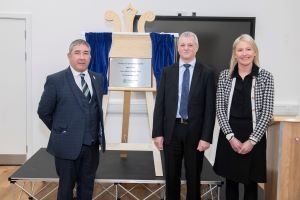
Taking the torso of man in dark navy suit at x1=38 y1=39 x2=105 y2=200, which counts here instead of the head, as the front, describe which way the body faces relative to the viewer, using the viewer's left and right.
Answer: facing the viewer and to the right of the viewer

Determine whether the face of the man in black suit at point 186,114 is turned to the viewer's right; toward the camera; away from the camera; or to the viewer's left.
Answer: toward the camera

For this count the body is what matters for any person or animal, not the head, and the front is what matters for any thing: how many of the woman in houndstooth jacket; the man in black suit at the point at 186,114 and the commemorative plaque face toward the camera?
3

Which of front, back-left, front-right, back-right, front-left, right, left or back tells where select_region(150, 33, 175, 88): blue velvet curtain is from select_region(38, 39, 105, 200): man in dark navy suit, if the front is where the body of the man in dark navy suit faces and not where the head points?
left

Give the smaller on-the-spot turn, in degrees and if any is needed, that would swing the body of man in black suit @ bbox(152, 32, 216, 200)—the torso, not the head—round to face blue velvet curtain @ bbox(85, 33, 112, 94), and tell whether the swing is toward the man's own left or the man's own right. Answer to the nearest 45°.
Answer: approximately 135° to the man's own right

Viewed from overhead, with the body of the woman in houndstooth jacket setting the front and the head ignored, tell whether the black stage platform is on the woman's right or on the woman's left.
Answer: on the woman's right

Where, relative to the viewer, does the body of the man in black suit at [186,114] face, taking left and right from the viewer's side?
facing the viewer

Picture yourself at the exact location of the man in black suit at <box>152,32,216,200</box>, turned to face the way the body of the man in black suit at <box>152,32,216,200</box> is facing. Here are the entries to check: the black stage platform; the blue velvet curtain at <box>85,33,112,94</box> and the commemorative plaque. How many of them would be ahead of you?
0

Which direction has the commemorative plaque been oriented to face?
toward the camera

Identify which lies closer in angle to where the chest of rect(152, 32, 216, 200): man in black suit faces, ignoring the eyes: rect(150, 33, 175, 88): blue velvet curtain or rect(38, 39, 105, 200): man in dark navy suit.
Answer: the man in dark navy suit

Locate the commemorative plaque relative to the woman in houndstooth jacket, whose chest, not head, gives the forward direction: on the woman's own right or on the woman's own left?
on the woman's own right

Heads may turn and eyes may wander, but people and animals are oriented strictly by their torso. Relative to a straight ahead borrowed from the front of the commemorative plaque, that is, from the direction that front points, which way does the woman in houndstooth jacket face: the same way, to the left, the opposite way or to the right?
the same way

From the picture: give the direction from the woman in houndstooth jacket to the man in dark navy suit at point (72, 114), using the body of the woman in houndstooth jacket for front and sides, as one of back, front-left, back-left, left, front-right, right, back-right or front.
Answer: right

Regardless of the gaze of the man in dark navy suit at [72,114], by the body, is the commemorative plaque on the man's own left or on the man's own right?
on the man's own left

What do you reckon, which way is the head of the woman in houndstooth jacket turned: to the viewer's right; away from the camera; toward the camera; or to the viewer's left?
toward the camera
